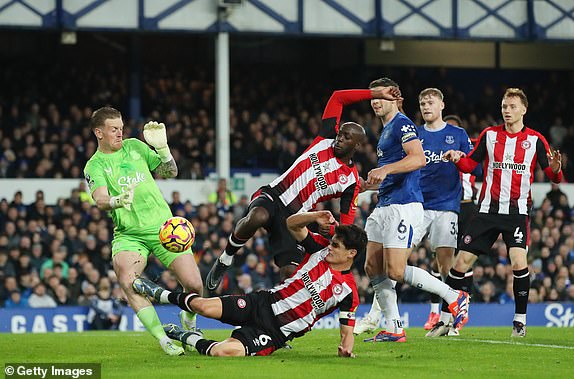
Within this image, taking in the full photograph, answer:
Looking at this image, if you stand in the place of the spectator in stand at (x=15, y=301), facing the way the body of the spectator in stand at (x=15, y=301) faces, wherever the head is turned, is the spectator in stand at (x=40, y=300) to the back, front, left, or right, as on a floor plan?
left

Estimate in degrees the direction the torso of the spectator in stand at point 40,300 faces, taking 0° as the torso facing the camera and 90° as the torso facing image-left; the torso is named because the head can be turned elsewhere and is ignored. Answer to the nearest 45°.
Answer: approximately 0°

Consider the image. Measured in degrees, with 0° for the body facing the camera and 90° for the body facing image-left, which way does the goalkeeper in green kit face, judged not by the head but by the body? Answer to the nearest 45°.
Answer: approximately 315°

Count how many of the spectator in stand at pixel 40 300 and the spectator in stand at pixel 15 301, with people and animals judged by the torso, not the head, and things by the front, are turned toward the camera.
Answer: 2

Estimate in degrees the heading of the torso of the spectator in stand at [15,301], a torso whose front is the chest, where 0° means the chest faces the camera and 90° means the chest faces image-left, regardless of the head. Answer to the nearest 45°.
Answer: approximately 0°

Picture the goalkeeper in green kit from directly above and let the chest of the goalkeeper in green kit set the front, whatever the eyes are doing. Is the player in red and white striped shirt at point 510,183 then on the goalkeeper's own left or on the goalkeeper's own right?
on the goalkeeper's own left

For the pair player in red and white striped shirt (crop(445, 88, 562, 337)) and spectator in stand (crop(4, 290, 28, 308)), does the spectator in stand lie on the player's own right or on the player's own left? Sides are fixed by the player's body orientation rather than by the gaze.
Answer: on the player's own right

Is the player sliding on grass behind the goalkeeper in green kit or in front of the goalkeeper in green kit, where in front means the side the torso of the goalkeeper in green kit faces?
in front

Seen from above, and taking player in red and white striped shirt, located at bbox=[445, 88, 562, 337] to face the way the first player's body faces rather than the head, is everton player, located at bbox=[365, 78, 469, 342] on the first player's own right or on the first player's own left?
on the first player's own right

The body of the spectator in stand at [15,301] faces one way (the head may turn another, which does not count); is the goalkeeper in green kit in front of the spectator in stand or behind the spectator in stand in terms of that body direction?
in front
